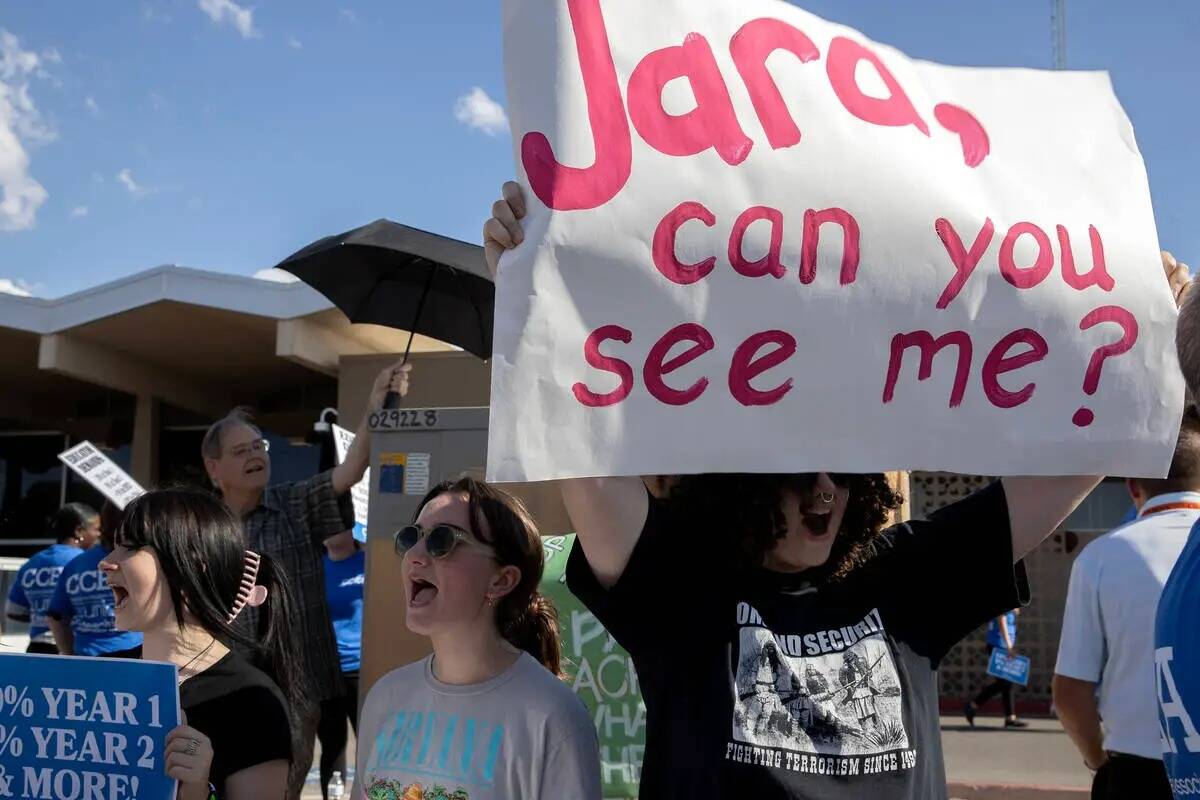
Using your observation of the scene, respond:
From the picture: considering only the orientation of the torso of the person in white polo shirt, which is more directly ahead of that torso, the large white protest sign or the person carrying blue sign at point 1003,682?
the person carrying blue sign

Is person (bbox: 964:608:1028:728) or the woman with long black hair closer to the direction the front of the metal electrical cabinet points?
the woman with long black hair

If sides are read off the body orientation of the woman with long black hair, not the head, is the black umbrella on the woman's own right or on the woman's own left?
on the woman's own right

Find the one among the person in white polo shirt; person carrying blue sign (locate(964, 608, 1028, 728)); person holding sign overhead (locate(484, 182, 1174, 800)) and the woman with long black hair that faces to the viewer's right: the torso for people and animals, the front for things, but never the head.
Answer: person carrying blue sign (locate(964, 608, 1028, 728))

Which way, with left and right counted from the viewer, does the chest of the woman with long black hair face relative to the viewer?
facing to the left of the viewer

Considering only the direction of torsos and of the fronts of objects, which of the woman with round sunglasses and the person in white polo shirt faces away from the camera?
the person in white polo shirt

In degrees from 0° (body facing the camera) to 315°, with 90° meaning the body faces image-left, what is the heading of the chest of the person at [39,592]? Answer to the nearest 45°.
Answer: approximately 225°

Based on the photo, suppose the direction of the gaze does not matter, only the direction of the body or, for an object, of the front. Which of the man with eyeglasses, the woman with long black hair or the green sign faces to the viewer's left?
the woman with long black hair

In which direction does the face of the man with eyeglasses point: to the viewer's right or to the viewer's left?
to the viewer's right

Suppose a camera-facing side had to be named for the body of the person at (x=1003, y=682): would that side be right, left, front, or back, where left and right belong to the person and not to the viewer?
right

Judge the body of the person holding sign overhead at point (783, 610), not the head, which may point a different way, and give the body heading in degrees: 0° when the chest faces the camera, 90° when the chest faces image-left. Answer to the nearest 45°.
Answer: approximately 0°
